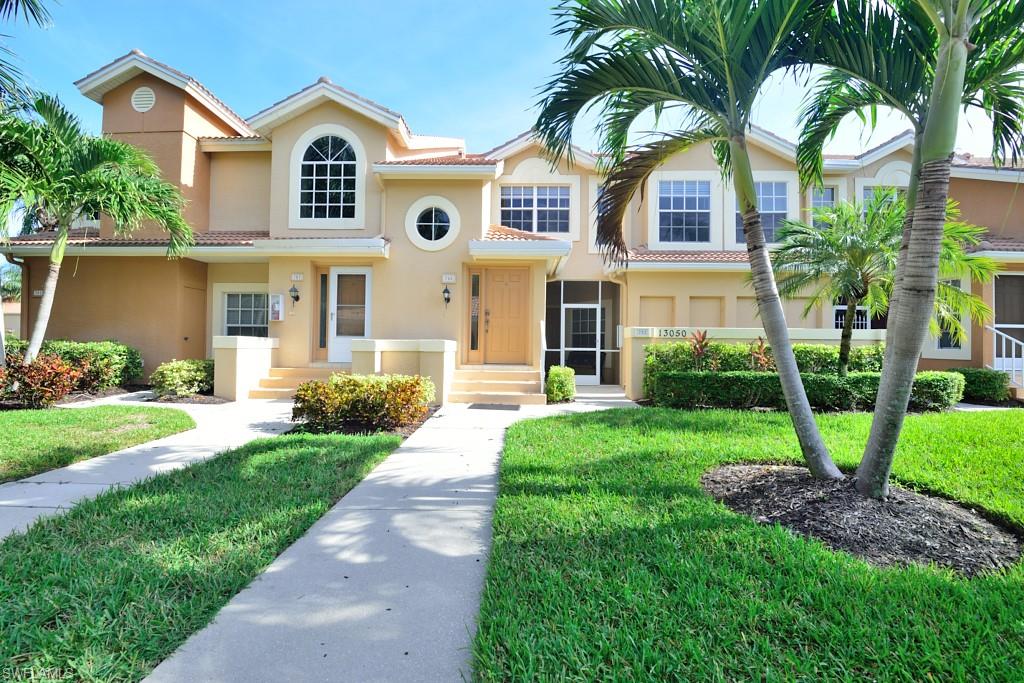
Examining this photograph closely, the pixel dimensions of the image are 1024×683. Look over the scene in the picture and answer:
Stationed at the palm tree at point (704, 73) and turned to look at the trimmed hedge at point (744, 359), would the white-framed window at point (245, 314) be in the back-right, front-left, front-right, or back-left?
front-left

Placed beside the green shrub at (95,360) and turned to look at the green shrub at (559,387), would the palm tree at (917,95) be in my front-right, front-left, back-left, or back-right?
front-right

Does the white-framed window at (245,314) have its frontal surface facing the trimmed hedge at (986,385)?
no

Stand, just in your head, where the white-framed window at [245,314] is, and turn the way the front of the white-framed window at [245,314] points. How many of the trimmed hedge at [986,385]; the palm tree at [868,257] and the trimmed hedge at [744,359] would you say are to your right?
0

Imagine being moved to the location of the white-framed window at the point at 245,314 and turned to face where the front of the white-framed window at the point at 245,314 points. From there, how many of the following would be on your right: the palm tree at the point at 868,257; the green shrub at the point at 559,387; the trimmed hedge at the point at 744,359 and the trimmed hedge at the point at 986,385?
0

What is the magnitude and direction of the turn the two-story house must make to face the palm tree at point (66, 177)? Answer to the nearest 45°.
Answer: approximately 45° to its right

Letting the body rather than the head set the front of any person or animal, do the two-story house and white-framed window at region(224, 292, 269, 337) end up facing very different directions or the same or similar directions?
same or similar directions

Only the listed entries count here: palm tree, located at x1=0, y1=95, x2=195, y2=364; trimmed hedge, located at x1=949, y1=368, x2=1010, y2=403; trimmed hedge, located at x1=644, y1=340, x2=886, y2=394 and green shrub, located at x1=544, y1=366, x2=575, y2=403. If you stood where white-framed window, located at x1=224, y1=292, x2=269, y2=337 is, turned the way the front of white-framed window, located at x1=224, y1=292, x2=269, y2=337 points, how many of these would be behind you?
0

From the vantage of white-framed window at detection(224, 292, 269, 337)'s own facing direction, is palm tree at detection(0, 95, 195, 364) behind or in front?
in front

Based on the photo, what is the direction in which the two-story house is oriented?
toward the camera

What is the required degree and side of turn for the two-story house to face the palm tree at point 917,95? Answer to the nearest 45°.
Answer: approximately 45° to its left
